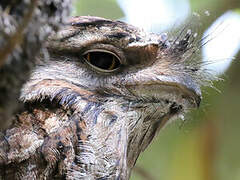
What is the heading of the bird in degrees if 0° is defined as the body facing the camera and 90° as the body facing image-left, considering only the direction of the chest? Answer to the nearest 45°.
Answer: approximately 270°
